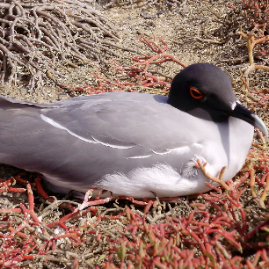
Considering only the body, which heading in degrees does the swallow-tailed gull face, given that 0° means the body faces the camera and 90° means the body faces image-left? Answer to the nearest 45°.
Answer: approximately 270°

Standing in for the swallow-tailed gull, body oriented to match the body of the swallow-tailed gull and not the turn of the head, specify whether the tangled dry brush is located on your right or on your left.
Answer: on your left
